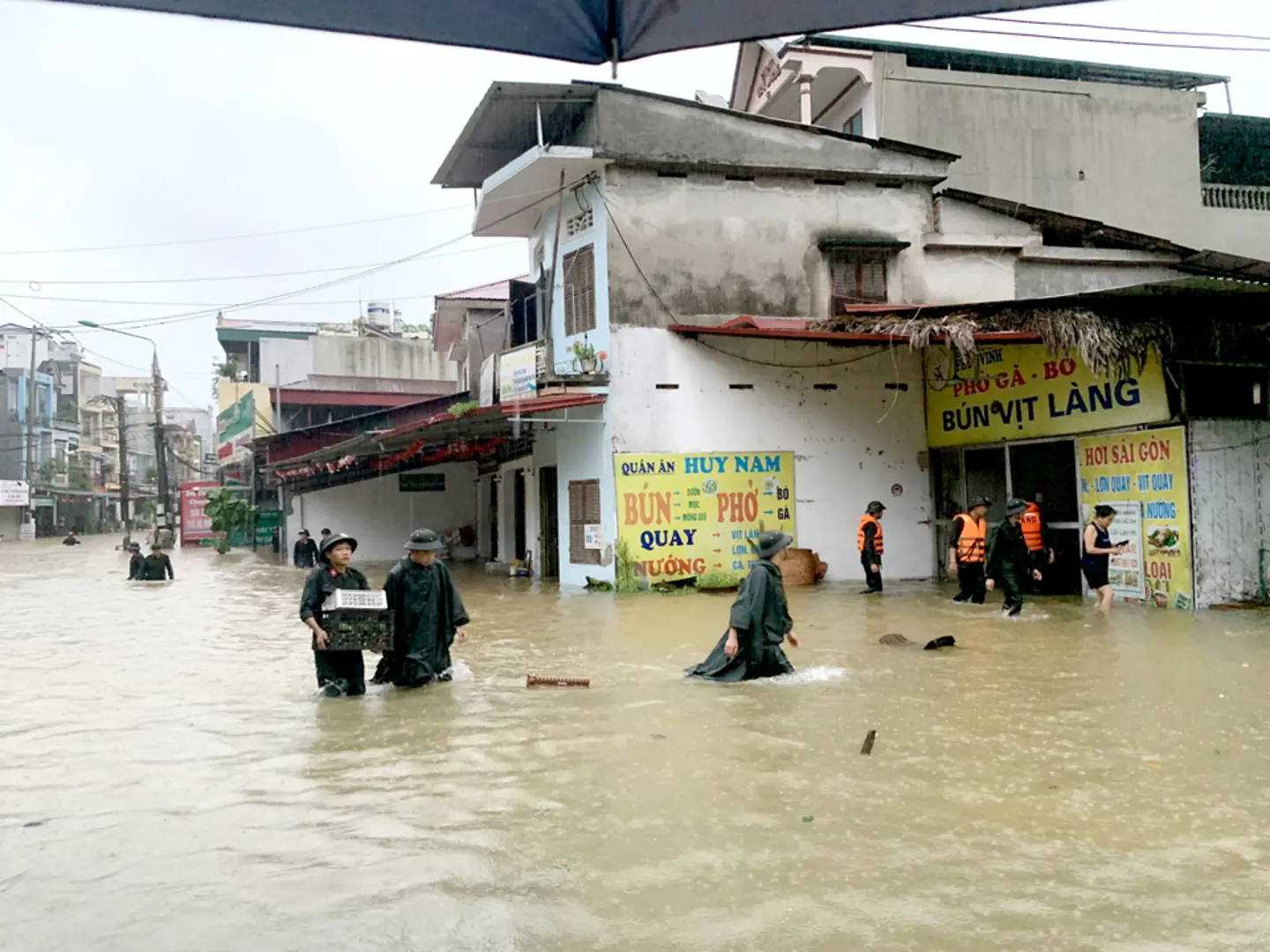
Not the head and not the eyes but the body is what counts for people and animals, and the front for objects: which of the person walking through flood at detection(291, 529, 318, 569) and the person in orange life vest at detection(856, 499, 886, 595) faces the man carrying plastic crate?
the person walking through flood

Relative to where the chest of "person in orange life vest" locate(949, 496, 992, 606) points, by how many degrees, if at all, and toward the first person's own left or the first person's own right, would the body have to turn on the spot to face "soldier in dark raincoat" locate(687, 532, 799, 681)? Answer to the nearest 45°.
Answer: approximately 45° to the first person's own right

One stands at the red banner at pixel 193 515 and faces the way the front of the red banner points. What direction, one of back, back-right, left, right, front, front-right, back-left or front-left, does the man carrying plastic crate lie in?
front

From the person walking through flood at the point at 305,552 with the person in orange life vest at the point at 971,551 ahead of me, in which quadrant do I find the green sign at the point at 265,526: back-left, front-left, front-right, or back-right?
back-left

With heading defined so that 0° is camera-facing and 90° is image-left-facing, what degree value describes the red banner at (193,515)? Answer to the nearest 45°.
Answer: approximately 0°

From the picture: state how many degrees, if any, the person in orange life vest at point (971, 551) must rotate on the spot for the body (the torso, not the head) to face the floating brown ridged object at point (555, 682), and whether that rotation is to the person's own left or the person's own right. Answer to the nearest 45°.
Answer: approximately 90° to the person's own right

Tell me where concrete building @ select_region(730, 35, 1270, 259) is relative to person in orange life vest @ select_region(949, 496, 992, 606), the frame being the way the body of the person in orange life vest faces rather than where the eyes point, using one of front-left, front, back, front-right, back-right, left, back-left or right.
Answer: back-left

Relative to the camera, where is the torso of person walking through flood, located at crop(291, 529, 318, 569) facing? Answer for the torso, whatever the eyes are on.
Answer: toward the camera

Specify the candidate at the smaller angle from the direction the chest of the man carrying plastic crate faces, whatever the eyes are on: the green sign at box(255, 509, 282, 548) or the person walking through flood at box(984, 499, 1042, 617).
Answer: the person walking through flood

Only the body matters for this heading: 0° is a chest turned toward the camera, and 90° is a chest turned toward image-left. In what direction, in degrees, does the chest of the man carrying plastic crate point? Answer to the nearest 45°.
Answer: approximately 315°

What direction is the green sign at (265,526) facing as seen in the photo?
toward the camera
